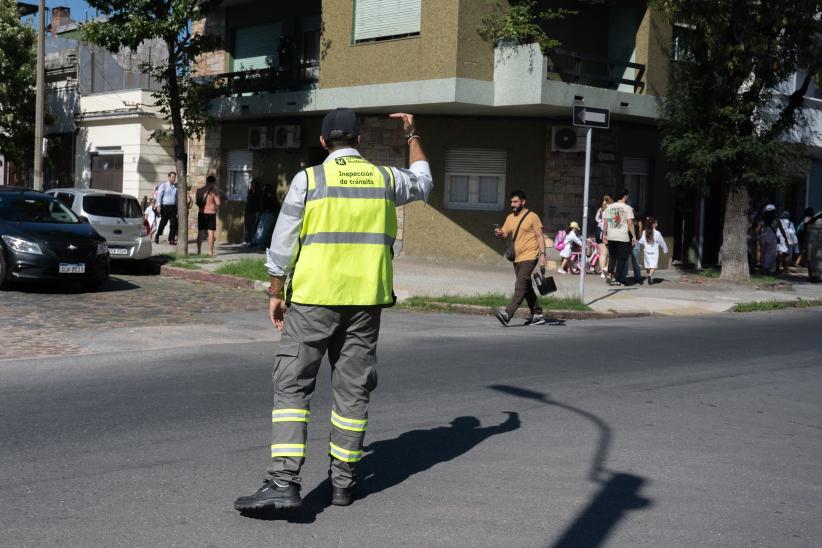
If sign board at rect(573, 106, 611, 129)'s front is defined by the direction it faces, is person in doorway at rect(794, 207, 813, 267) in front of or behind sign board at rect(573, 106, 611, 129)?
behind

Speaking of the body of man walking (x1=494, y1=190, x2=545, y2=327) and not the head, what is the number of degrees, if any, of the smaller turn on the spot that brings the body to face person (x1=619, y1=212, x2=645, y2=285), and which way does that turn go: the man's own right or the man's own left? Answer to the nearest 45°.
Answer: approximately 135° to the man's own right

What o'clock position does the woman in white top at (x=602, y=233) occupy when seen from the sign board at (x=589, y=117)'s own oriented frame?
The woman in white top is roughly at 6 o'clock from the sign board.

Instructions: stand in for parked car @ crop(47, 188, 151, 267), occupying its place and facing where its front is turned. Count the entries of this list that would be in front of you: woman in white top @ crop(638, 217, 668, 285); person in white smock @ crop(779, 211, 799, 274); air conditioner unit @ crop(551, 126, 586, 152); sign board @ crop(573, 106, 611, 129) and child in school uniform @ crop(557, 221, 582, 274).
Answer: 0

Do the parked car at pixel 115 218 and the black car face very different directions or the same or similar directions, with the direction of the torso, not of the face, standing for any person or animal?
very different directions

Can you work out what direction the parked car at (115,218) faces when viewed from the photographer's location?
facing away from the viewer and to the left of the viewer

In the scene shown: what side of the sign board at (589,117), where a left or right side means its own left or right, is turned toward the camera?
front

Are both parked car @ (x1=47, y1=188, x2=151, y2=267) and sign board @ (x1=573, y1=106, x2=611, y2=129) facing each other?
no

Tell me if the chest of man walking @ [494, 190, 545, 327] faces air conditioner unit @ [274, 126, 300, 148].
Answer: no

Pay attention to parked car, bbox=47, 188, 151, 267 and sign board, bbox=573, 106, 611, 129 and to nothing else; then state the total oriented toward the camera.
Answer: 1

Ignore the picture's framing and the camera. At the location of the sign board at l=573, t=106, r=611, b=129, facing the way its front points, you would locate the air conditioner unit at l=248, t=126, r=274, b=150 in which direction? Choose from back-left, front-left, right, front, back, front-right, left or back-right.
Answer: back-right
